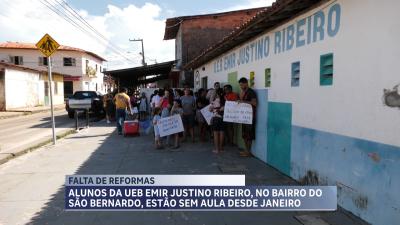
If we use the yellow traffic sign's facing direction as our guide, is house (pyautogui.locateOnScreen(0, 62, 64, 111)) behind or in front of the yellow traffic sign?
behind

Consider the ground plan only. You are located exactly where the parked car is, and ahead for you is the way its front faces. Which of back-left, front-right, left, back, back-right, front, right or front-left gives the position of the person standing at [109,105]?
back-right

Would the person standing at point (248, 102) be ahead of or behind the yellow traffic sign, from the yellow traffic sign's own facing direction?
ahead

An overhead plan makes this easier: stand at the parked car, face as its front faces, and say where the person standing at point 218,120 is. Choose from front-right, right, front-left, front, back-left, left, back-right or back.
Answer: back-right

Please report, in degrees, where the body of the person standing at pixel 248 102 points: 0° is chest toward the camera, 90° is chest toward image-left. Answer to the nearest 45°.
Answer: approximately 45°

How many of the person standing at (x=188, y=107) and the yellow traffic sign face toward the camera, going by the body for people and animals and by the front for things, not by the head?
2

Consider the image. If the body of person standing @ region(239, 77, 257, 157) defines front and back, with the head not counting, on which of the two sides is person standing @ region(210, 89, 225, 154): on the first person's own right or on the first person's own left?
on the first person's own right

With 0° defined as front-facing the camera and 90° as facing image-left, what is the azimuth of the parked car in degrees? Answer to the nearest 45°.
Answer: approximately 180°

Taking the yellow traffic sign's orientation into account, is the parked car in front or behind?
behind

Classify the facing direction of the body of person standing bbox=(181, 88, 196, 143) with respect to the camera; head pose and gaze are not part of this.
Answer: toward the camera

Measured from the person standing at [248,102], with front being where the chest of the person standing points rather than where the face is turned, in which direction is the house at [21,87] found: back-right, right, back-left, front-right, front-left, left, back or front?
right

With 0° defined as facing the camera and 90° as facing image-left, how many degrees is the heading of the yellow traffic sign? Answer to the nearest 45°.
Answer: approximately 0°
